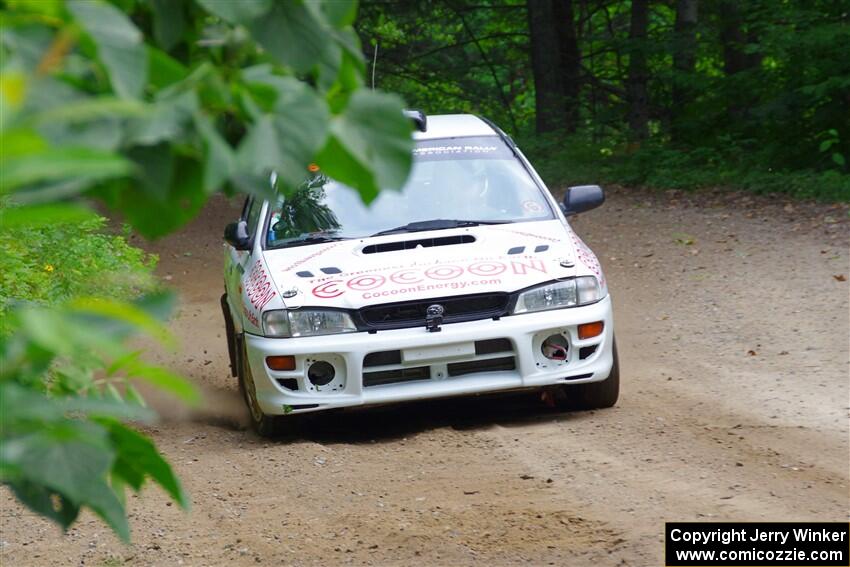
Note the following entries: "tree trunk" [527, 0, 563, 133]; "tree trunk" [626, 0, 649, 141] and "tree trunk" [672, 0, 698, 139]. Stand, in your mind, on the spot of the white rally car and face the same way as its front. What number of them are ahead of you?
0

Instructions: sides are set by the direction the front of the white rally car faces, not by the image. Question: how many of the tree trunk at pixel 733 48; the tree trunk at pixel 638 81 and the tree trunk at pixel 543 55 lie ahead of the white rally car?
0

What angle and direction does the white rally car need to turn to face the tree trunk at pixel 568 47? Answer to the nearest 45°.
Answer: approximately 180°

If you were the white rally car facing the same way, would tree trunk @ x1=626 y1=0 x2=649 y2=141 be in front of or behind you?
behind

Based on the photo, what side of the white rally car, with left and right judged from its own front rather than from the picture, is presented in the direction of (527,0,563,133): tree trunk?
back

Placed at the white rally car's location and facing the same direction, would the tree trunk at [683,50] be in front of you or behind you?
behind

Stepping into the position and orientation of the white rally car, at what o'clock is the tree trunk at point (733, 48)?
The tree trunk is roughly at 7 o'clock from the white rally car.

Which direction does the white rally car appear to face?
toward the camera

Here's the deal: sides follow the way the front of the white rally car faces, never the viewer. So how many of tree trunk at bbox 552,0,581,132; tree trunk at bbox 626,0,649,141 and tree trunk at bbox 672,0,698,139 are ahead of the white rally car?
0
